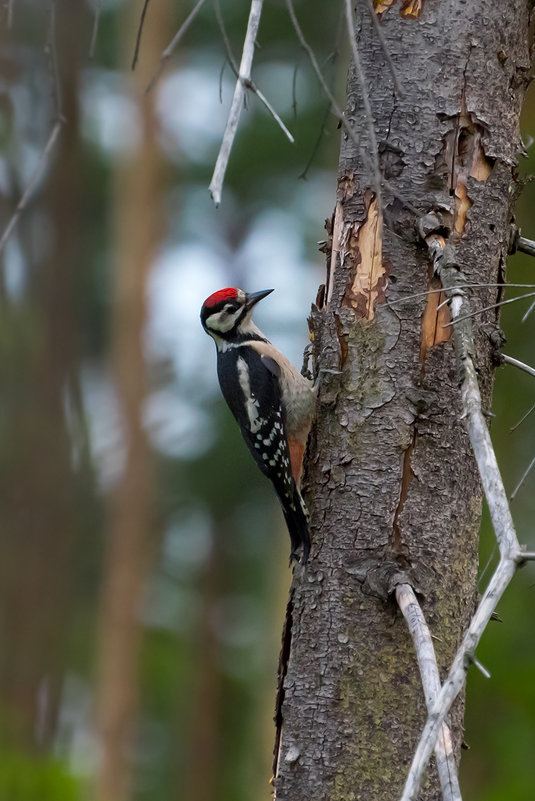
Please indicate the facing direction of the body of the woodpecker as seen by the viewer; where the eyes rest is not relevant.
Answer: to the viewer's right

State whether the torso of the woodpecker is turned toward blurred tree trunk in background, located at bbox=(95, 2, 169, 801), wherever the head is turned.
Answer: no

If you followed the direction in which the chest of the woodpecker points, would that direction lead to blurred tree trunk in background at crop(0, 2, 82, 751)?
no
